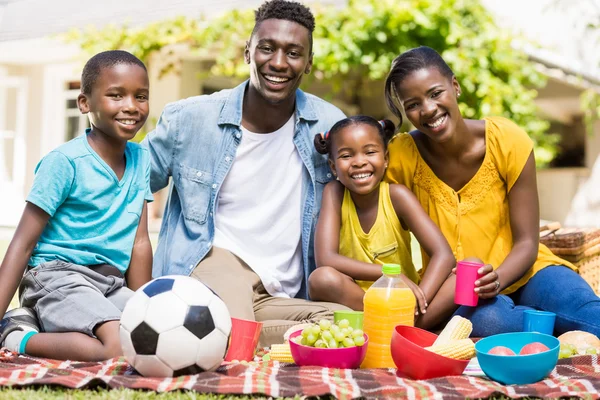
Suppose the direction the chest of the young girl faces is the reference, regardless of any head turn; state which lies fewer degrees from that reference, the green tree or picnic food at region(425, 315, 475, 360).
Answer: the picnic food

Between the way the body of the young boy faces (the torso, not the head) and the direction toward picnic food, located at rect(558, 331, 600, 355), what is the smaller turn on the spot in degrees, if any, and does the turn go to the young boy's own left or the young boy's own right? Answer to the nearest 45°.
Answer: approximately 45° to the young boy's own left

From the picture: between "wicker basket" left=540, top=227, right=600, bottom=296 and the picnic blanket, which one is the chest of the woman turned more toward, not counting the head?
the picnic blanket

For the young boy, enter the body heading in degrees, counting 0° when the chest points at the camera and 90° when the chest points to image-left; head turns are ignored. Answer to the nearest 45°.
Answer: approximately 315°

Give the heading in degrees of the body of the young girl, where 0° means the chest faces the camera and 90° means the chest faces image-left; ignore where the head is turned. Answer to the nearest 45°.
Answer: approximately 0°

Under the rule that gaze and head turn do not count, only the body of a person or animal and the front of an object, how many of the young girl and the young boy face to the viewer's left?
0

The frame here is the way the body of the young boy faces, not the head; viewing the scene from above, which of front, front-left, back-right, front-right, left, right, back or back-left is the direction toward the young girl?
front-left

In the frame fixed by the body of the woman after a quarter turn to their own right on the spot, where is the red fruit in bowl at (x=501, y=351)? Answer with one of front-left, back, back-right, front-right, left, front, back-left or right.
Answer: back-left

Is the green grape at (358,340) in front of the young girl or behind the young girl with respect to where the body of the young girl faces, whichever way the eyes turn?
in front

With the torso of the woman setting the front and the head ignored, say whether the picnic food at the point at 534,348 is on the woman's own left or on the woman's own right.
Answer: on the woman's own left

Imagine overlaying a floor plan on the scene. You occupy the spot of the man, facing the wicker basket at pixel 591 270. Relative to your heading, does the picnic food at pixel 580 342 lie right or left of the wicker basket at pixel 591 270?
right

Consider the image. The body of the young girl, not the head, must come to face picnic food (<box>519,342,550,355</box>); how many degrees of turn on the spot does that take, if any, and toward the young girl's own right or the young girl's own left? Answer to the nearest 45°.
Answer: approximately 45° to the young girl's own left

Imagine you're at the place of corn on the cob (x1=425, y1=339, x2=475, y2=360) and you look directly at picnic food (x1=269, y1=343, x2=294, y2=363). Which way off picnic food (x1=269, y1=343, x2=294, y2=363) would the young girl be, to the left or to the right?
right

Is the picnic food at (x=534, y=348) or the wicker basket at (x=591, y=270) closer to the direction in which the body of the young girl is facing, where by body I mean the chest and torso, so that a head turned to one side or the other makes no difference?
the picnic food
